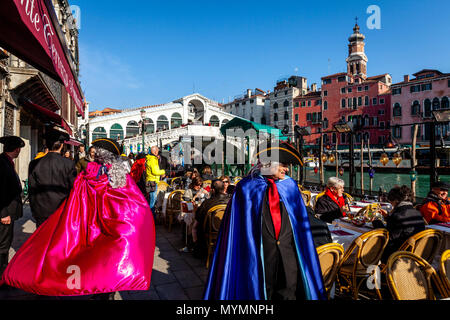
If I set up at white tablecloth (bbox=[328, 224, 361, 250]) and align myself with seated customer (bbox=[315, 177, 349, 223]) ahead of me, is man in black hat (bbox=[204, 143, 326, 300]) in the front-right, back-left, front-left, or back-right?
back-left

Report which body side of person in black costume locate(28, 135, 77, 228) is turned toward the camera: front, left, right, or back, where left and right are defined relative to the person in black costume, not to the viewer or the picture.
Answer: back

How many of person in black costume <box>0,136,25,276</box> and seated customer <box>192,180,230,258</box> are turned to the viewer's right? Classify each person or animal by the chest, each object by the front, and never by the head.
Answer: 1

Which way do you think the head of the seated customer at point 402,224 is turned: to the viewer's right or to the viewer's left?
to the viewer's left

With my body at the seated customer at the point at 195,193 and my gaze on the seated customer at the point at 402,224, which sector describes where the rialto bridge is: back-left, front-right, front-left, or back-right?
back-left

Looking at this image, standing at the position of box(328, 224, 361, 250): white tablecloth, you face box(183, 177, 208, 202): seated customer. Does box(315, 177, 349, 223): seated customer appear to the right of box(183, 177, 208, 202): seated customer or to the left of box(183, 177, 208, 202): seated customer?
right

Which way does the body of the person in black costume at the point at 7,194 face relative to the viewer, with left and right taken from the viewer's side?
facing to the right of the viewer
